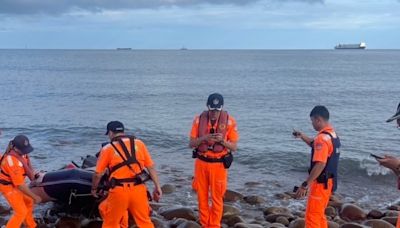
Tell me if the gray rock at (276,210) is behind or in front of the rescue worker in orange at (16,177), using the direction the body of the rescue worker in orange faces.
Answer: in front

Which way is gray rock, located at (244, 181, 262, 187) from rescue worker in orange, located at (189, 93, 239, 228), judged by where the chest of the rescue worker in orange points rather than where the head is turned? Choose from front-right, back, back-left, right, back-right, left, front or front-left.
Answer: back

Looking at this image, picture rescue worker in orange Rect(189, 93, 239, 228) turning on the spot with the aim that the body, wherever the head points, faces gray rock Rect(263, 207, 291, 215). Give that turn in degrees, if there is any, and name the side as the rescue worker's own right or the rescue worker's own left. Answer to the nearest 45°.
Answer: approximately 135° to the rescue worker's own left

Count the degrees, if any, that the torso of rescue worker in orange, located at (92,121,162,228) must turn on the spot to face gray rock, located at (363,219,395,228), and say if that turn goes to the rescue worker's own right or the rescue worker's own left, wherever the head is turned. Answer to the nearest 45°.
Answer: approximately 90° to the rescue worker's own right

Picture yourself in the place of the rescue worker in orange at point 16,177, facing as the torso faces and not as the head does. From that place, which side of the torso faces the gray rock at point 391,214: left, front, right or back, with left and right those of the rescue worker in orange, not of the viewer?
front

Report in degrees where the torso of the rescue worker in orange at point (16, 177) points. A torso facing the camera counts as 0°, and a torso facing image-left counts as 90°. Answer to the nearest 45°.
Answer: approximately 270°

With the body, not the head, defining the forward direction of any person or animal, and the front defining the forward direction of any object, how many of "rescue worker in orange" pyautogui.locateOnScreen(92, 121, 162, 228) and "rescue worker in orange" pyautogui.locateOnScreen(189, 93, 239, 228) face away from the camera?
1

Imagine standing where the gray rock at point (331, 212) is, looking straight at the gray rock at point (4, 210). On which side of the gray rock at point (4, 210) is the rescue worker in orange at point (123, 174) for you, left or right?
left

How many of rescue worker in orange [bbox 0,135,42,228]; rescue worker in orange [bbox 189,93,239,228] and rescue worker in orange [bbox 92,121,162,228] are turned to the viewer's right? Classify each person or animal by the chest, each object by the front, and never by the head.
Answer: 1

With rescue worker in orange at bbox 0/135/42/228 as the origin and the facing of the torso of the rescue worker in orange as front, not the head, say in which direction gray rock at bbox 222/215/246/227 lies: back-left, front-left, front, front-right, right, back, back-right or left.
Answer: front

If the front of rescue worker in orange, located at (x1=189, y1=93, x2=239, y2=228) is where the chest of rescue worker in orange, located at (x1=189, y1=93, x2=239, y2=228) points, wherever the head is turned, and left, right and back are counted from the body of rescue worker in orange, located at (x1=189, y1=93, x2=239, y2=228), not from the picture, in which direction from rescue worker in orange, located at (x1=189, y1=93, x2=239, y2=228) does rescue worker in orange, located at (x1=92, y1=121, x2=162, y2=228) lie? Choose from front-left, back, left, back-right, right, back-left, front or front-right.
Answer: front-right

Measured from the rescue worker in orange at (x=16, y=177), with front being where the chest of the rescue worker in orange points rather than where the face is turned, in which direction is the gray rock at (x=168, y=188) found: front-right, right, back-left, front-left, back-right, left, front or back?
front-left

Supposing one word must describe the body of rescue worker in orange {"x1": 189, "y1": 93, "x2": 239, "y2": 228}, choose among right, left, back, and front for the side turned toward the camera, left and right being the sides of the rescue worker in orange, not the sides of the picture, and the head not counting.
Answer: front

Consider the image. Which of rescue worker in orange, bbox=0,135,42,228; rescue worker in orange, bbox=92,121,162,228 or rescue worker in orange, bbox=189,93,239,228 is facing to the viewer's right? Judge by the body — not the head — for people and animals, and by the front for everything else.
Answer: rescue worker in orange, bbox=0,135,42,228

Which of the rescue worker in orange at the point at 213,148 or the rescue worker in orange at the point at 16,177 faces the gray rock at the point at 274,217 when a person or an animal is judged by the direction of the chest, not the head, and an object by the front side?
the rescue worker in orange at the point at 16,177

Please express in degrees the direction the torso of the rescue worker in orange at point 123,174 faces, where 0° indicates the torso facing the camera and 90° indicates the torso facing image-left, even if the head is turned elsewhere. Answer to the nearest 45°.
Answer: approximately 180°
